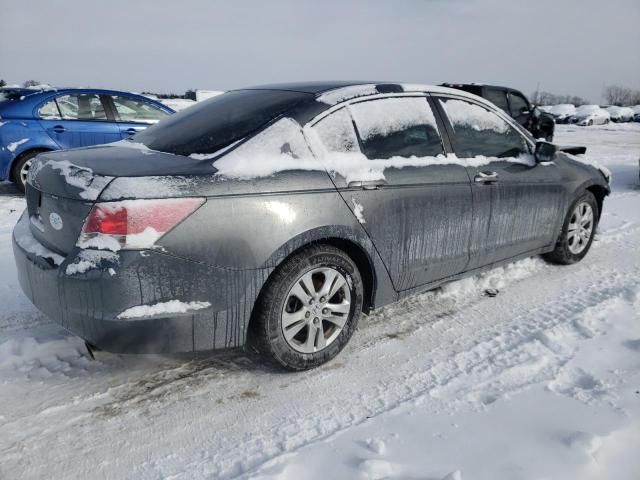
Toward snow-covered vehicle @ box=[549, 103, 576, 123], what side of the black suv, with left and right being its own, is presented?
left

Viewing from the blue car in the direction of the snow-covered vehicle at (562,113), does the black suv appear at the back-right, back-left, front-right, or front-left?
front-right

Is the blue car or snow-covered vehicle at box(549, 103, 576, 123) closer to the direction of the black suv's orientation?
the snow-covered vehicle

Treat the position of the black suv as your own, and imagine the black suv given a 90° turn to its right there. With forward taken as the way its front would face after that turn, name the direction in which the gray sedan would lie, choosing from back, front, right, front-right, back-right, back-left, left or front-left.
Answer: front

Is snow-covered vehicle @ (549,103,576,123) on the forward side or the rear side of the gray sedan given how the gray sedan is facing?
on the forward side

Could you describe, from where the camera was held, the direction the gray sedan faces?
facing away from the viewer and to the right of the viewer

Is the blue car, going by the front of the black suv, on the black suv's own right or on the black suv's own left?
on the black suv's own right

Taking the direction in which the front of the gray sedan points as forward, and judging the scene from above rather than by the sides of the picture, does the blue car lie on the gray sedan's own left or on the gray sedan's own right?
on the gray sedan's own left

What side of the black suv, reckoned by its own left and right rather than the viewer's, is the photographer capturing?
right

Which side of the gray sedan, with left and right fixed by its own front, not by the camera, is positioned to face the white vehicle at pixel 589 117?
front
